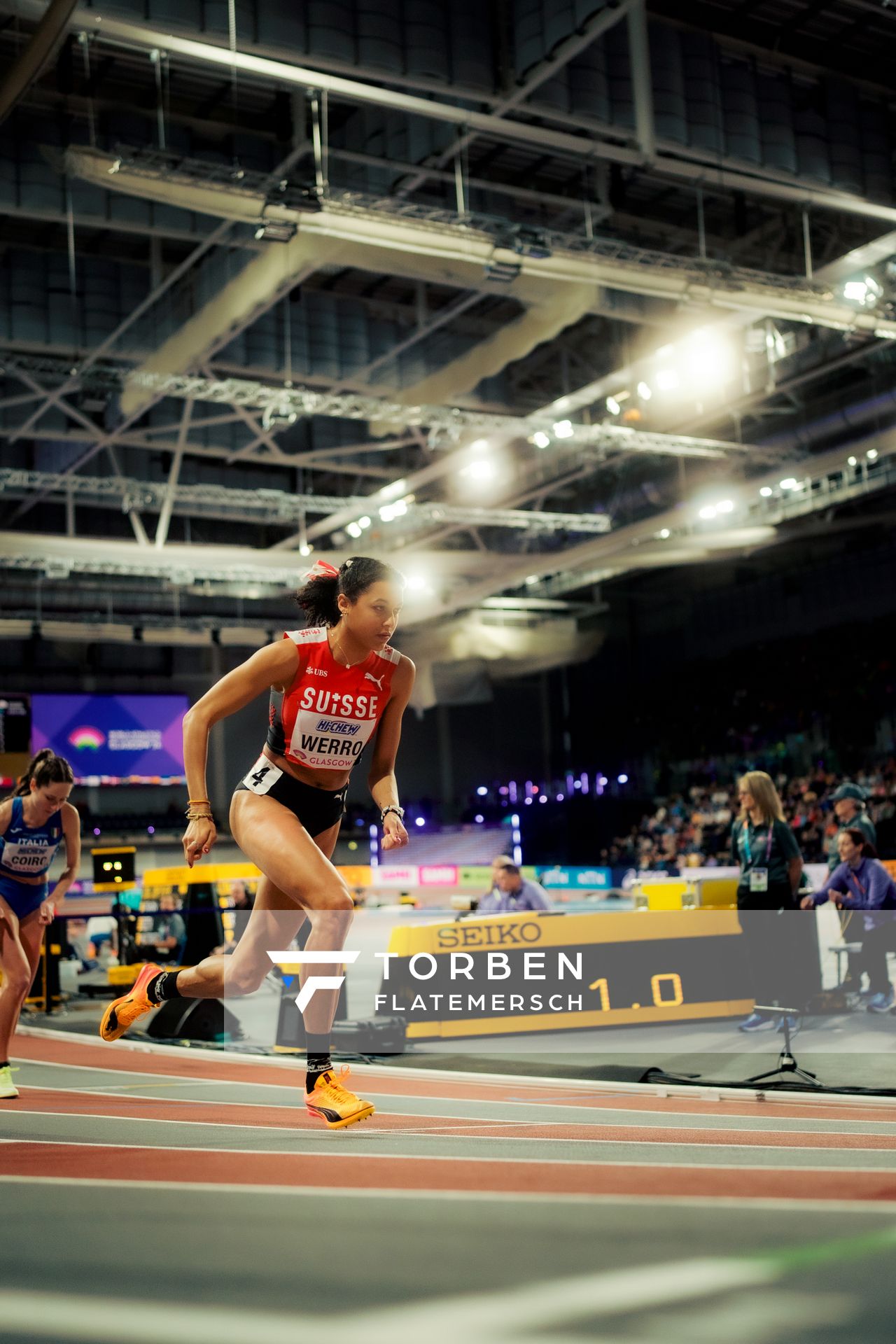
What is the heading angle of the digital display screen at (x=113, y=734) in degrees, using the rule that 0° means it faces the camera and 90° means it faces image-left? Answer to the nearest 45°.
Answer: approximately 0°

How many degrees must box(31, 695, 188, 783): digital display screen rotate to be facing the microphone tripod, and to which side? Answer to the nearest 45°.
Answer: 0° — it already faces it

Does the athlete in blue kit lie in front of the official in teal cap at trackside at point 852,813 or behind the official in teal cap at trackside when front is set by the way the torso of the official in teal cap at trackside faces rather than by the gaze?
in front

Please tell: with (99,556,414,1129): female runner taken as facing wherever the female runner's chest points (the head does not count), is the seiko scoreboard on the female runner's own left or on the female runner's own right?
on the female runner's own left

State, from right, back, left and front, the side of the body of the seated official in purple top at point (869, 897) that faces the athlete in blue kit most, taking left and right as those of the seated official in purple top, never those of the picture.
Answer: front

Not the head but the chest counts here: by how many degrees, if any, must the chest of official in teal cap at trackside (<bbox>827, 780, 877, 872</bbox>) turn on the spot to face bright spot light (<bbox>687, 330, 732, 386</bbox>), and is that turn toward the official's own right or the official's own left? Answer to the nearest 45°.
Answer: approximately 135° to the official's own right

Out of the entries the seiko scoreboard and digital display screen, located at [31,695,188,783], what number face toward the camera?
2

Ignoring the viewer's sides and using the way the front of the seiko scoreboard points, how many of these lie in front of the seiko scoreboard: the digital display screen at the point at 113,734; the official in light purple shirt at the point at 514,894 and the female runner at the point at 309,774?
1

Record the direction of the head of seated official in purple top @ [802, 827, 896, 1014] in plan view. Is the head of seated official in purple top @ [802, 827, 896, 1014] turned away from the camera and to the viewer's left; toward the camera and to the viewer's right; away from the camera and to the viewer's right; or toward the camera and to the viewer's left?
toward the camera and to the viewer's left

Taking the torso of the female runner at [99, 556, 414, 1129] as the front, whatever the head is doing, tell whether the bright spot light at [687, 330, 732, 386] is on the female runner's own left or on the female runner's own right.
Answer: on the female runner's own left
